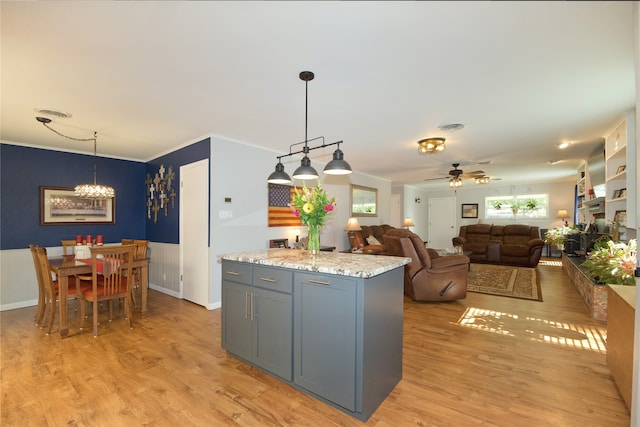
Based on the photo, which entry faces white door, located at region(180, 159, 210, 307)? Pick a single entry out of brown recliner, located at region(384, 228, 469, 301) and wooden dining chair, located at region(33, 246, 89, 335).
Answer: the wooden dining chair

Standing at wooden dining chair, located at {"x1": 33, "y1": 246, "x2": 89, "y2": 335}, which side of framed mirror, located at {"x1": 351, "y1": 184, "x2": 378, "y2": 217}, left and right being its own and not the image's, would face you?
right

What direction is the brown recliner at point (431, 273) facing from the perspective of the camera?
to the viewer's right

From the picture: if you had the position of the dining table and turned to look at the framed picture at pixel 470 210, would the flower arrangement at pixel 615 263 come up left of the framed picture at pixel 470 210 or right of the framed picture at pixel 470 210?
right

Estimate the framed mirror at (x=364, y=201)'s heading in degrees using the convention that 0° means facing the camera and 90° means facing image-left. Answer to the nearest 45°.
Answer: approximately 315°

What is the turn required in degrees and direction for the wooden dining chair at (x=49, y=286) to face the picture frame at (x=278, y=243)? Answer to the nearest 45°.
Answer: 0° — it already faces it

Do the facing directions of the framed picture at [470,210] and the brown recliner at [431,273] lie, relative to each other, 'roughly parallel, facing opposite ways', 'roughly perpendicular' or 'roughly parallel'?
roughly perpendicular

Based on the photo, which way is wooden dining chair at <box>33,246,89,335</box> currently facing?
to the viewer's right

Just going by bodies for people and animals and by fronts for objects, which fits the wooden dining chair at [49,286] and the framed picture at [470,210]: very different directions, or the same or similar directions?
very different directions

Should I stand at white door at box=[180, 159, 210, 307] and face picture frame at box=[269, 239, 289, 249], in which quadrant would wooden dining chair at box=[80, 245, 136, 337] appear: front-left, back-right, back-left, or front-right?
back-right
